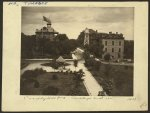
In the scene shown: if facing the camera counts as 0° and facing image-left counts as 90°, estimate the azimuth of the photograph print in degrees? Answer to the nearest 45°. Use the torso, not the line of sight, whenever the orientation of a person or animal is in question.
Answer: approximately 0°
